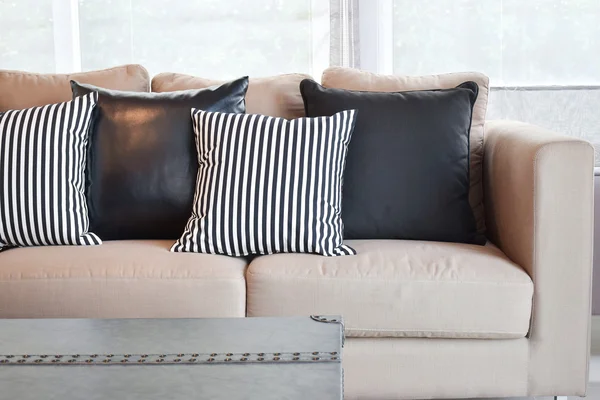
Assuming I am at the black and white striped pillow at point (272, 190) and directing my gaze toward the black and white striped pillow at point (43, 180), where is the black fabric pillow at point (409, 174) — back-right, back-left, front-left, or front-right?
back-right

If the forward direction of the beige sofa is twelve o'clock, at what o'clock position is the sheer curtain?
The sheer curtain is roughly at 6 o'clock from the beige sofa.

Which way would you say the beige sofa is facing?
toward the camera
